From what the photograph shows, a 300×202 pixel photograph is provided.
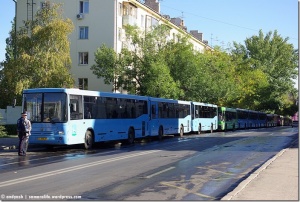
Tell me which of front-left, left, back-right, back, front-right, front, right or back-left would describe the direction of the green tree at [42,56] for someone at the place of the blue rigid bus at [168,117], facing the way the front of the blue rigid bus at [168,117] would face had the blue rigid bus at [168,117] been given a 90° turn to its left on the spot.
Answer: back-right

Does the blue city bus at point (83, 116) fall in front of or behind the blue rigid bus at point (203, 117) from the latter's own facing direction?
in front

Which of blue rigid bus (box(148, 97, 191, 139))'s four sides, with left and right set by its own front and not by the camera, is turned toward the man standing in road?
front

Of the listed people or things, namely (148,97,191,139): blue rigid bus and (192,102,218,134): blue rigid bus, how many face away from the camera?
0

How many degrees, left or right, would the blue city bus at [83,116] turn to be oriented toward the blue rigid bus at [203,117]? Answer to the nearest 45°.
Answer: approximately 180°

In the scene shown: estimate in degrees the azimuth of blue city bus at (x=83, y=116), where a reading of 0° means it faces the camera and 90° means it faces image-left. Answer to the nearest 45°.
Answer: approximately 45°

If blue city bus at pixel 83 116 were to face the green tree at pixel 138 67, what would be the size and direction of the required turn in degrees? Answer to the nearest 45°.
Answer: approximately 135° to its right

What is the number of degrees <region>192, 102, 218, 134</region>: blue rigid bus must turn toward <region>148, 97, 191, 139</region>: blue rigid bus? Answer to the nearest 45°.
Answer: approximately 45° to its left
